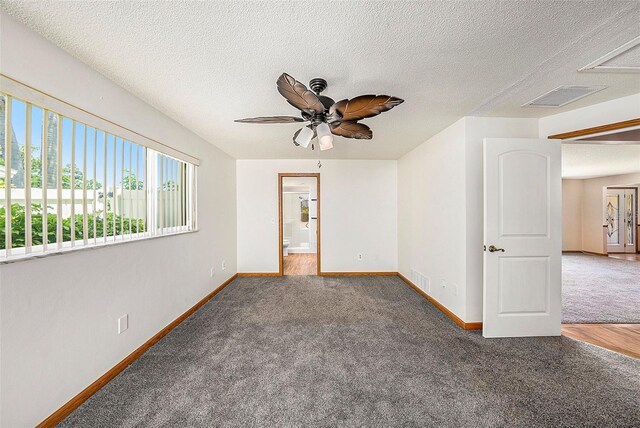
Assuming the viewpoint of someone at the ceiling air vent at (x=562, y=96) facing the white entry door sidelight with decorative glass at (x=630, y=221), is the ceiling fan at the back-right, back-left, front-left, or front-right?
back-left

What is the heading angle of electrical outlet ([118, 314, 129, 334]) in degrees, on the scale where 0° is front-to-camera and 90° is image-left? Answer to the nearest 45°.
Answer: approximately 315°

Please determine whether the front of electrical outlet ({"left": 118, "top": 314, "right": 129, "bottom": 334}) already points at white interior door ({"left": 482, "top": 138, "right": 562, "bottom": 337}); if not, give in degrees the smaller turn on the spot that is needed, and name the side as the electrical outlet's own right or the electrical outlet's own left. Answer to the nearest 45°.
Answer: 0° — it already faces it

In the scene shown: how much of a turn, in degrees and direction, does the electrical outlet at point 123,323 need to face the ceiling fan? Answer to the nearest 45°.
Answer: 0° — it already faces it

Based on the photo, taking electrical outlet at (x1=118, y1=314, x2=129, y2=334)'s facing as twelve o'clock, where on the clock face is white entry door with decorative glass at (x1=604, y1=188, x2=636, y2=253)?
The white entry door with decorative glass is roughly at 11 o'clock from the electrical outlet.
